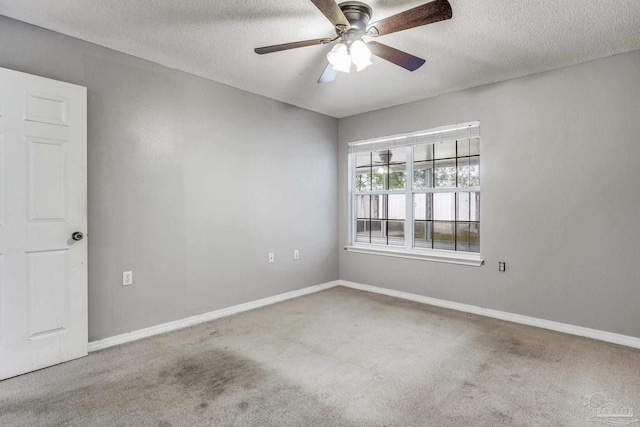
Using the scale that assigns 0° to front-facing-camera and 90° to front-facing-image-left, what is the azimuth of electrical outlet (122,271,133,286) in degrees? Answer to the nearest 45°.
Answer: approximately 0°

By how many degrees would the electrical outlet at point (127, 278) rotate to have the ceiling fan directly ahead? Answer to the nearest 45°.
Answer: approximately 45° to its left

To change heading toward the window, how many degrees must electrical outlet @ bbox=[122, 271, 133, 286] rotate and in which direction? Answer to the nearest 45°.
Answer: approximately 90° to its left

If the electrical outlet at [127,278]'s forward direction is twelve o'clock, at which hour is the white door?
The white door is roughly at 2 o'clock from the electrical outlet.
